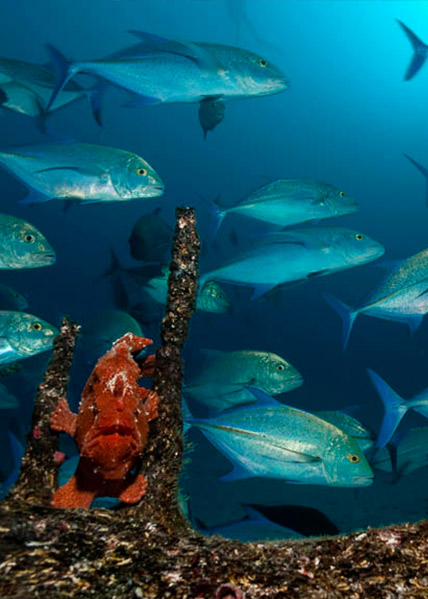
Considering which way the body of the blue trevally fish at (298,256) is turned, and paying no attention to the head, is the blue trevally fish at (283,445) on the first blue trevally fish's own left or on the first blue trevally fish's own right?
on the first blue trevally fish's own right

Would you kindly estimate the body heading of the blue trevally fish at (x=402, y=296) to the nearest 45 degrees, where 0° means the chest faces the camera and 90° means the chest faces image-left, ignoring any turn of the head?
approximately 270°

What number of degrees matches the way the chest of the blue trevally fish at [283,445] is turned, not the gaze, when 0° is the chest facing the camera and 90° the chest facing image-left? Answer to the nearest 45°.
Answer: approximately 270°

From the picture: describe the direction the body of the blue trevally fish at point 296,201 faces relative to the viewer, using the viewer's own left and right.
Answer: facing to the right of the viewer

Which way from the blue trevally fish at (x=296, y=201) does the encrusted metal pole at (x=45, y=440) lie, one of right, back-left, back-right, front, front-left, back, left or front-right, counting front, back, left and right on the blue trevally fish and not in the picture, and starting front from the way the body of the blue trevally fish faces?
right

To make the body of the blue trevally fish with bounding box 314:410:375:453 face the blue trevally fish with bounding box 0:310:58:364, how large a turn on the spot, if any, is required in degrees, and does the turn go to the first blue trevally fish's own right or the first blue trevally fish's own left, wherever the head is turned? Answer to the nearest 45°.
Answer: approximately 135° to the first blue trevally fish's own right

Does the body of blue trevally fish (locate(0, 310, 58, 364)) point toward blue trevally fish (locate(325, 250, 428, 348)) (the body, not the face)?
yes

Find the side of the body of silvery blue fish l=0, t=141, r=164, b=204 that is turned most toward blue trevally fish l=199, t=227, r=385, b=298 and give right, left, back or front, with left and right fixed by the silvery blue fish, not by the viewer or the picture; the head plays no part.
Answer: front

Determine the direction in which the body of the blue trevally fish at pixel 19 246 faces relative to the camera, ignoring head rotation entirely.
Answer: to the viewer's right

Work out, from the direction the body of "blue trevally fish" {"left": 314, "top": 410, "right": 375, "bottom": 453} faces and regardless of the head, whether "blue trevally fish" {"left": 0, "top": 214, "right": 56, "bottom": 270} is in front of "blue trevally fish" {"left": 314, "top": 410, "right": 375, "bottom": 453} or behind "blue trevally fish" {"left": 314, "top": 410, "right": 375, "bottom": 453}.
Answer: behind
